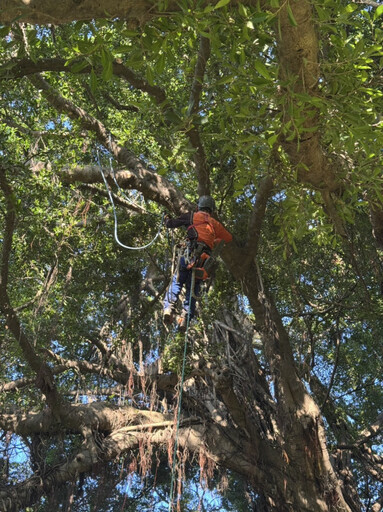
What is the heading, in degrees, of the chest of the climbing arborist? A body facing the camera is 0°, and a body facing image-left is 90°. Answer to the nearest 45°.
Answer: approximately 180°

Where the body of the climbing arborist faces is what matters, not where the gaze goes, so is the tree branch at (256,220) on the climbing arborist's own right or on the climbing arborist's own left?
on the climbing arborist's own right

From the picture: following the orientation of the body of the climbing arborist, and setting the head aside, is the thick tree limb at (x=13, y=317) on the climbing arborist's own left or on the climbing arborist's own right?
on the climbing arborist's own left
